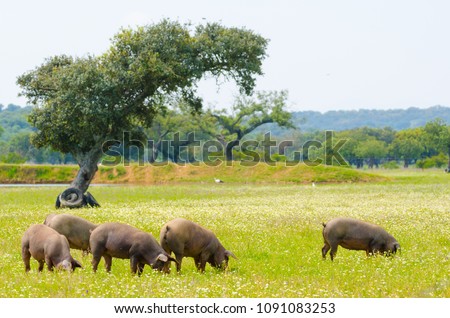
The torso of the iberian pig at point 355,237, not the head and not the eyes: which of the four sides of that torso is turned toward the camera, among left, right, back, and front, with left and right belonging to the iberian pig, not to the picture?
right

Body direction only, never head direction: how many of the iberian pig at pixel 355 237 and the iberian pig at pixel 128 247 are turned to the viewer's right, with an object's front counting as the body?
2

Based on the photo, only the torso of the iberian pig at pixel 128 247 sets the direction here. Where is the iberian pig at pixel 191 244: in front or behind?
in front

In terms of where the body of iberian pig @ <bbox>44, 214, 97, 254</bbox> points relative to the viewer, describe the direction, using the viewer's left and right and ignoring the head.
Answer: facing to the right of the viewer

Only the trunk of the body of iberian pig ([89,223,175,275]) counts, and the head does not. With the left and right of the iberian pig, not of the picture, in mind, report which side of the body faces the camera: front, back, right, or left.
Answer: right

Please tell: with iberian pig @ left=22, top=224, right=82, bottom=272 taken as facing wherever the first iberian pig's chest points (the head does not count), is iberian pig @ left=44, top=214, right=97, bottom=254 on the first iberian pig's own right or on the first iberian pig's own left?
on the first iberian pig's own left

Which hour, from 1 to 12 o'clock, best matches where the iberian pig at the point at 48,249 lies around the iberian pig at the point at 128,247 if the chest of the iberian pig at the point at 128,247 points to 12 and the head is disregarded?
the iberian pig at the point at 48,249 is roughly at 6 o'clock from the iberian pig at the point at 128,247.

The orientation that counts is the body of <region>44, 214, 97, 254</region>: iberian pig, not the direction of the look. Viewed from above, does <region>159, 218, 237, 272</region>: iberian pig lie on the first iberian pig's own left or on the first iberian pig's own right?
on the first iberian pig's own right

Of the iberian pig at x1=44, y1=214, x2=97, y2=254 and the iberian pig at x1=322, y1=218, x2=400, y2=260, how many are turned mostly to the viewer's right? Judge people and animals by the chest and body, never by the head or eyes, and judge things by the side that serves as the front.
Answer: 2

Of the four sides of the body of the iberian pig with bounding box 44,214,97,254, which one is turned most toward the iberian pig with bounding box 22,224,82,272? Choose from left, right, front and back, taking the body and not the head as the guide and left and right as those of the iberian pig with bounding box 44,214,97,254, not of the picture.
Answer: right

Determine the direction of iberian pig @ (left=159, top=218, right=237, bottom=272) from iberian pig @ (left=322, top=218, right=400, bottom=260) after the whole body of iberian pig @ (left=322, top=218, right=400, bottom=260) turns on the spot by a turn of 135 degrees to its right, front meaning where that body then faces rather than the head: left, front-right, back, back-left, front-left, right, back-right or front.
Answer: front

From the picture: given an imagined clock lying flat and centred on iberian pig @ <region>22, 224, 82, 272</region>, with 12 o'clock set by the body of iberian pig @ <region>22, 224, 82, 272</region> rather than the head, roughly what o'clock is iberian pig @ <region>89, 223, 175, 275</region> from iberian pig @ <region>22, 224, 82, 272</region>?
iberian pig @ <region>89, 223, 175, 275</region> is roughly at 11 o'clock from iberian pig @ <region>22, 224, 82, 272</region>.
